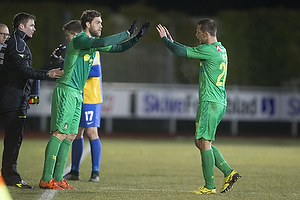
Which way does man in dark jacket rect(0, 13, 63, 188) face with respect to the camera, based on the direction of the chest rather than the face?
to the viewer's right

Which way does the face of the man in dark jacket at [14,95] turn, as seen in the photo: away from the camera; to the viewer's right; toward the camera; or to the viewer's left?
to the viewer's right
